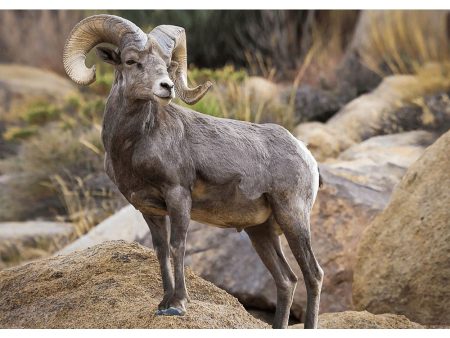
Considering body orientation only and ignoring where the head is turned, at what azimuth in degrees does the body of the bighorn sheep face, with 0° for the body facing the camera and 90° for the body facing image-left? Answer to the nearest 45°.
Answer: approximately 45°

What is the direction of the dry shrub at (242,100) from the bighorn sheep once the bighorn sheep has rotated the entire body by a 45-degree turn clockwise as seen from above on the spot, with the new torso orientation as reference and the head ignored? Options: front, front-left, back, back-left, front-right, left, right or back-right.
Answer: right

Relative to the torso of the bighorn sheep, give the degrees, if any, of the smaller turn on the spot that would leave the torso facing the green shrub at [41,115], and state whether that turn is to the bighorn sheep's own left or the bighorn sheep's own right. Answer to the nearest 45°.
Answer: approximately 135° to the bighorn sheep's own right

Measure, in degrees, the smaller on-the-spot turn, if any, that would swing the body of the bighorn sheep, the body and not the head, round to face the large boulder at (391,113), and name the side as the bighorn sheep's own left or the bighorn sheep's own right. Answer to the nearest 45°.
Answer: approximately 180°

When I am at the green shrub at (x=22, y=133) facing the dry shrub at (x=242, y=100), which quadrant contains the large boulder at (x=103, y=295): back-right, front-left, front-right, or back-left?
front-right

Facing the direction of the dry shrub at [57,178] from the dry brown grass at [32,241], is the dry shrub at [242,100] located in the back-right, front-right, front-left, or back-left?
front-right

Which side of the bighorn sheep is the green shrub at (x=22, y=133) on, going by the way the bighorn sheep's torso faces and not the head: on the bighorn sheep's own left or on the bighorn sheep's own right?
on the bighorn sheep's own right
